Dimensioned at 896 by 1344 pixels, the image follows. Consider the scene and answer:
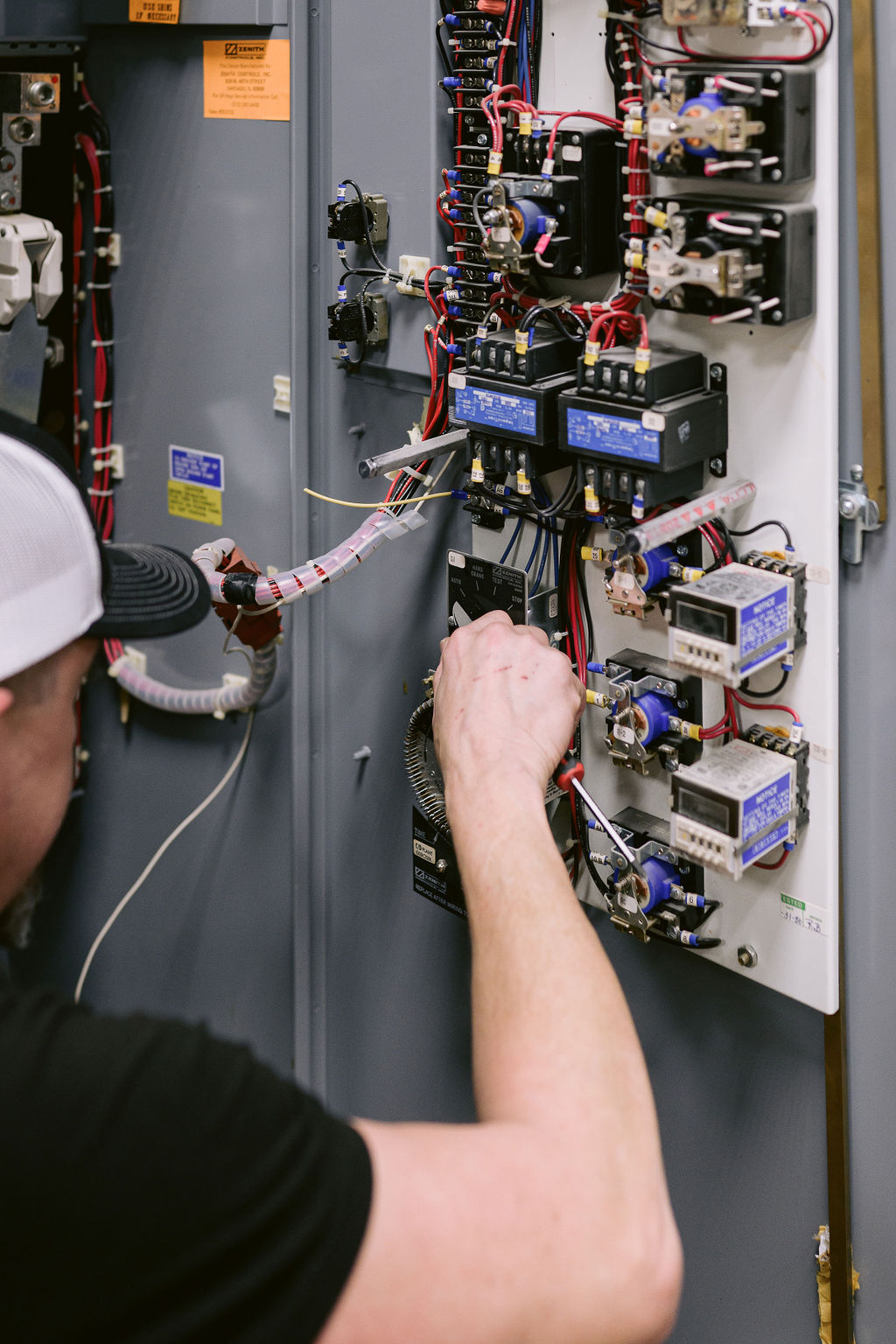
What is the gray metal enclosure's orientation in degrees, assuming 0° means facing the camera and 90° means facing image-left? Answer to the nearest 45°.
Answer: approximately 0°

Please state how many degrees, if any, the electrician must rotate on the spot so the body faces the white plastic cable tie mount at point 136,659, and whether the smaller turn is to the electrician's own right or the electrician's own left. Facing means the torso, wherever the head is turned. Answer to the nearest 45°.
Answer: approximately 45° to the electrician's own left

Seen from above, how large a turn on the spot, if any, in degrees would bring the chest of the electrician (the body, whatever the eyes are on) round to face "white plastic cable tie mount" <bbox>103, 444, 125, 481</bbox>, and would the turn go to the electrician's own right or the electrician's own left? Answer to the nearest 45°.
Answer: approximately 45° to the electrician's own left

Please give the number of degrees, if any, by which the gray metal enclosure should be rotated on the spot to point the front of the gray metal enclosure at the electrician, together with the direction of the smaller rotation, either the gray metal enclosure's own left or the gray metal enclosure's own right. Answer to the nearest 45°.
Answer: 0° — it already faces them

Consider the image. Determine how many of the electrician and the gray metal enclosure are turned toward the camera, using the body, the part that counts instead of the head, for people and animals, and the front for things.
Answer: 1

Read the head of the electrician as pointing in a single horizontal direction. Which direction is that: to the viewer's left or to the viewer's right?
to the viewer's right

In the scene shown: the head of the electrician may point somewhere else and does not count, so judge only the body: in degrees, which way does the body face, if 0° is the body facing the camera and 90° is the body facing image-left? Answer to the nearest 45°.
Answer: approximately 225°
